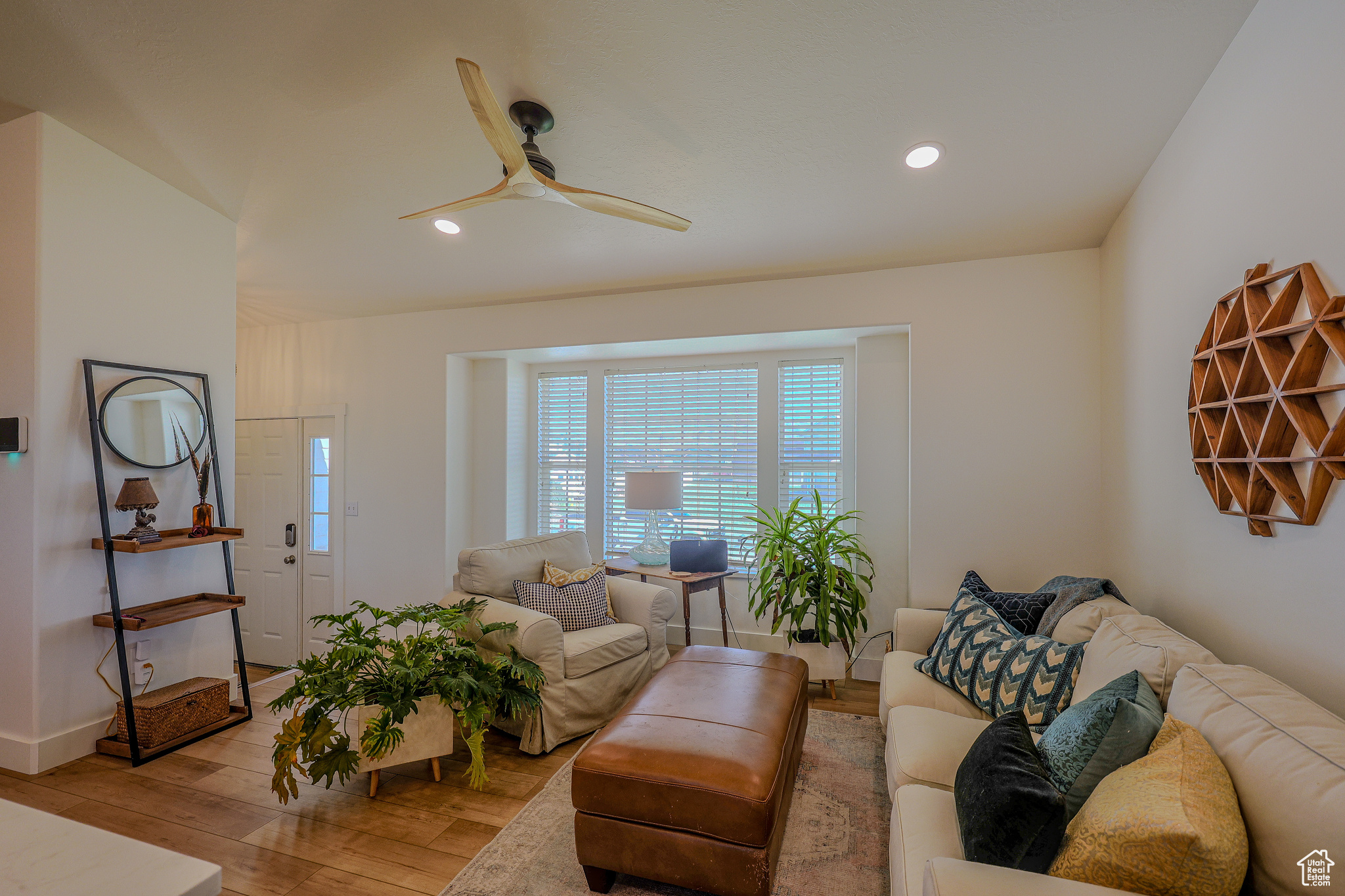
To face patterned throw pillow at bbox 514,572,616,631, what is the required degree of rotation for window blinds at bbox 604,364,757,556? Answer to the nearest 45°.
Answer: approximately 45° to its right

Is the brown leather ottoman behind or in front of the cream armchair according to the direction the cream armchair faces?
in front

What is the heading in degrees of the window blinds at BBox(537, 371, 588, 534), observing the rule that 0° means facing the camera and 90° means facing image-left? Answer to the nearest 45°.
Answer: approximately 0°

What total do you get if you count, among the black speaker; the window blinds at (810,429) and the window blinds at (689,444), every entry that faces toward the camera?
3

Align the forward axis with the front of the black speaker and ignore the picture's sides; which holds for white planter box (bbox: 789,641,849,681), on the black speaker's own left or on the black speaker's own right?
on the black speaker's own left

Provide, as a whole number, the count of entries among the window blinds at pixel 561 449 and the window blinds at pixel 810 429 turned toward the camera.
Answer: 2

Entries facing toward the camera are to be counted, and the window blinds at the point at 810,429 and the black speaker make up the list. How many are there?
2

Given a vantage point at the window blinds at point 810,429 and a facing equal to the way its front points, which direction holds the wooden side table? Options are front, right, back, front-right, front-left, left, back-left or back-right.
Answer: front-right

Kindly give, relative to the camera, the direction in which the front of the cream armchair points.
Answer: facing the viewer and to the right of the viewer

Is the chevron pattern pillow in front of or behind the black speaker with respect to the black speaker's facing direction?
in front

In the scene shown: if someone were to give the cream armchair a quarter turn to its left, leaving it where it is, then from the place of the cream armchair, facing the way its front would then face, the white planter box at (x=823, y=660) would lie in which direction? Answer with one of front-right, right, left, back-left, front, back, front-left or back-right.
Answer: front-right

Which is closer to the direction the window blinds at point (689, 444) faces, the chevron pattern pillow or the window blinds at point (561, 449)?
the chevron pattern pillow
